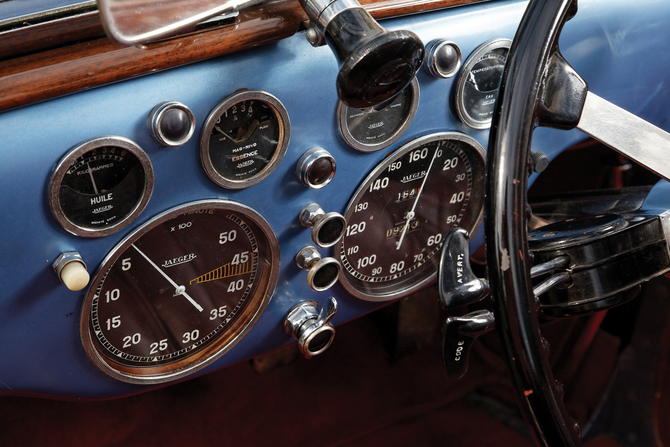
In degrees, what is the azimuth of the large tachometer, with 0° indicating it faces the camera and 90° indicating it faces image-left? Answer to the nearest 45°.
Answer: approximately 315°

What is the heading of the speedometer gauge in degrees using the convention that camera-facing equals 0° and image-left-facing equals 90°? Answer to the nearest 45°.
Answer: approximately 315°

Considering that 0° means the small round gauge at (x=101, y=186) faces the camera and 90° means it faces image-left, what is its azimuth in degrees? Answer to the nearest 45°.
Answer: approximately 315°
